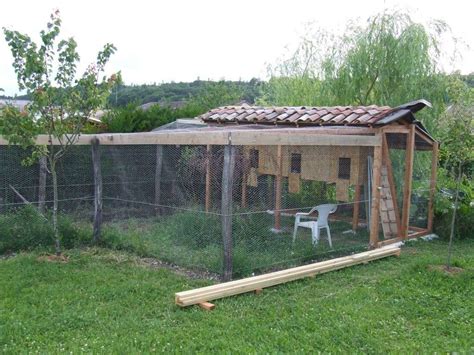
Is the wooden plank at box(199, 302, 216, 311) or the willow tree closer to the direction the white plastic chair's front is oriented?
the wooden plank

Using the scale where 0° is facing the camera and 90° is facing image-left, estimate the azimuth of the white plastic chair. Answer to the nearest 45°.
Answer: approximately 45°

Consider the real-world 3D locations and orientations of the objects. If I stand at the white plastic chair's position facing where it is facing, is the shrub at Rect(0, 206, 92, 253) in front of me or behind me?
in front

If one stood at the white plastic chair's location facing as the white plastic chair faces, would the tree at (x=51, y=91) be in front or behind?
in front

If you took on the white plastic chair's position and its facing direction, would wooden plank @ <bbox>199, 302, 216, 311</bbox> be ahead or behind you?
ahead
